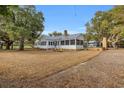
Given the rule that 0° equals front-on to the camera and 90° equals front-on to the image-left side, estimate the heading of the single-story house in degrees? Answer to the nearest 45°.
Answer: approximately 0°
